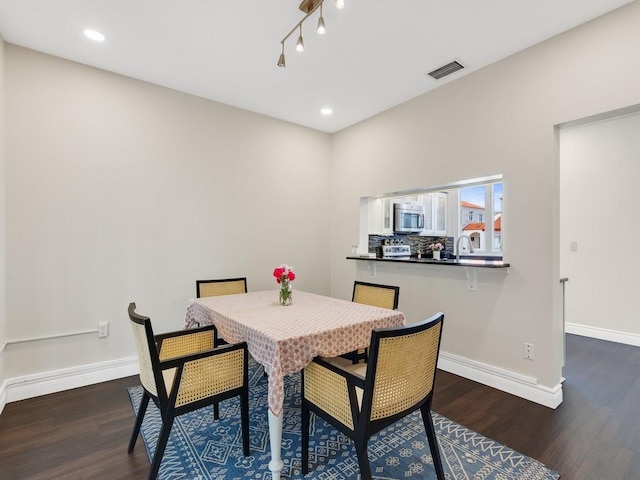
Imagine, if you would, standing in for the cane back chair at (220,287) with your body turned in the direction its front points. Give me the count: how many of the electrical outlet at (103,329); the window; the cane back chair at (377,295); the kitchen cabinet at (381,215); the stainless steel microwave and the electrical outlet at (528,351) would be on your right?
1

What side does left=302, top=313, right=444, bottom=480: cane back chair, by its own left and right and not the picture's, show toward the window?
right

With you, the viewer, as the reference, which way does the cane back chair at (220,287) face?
facing the viewer

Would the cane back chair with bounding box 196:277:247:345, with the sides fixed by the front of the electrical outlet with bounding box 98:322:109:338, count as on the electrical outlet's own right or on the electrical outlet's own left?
on the electrical outlet's own left

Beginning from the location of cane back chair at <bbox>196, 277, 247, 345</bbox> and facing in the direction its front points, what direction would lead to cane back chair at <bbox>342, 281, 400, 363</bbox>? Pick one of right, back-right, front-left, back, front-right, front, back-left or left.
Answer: front-left

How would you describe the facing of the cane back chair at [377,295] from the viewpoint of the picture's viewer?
facing the viewer and to the left of the viewer

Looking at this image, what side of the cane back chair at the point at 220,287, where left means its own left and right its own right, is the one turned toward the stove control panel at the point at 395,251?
left

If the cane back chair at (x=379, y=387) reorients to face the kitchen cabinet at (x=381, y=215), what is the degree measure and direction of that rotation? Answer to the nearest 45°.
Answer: approximately 45° to its right

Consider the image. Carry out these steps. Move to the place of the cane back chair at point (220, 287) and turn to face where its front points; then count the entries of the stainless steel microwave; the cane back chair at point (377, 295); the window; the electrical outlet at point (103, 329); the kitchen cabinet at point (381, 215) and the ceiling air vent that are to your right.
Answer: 1

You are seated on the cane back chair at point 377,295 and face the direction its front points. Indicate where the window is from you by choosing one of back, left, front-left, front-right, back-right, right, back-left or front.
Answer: back

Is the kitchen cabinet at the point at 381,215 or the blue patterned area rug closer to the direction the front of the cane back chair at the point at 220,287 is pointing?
the blue patterned area rug

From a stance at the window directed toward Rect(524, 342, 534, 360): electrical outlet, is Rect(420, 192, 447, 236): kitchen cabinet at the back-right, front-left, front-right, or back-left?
back-right

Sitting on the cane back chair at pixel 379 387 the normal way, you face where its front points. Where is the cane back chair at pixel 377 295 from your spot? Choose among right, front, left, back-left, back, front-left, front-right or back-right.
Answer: front-right

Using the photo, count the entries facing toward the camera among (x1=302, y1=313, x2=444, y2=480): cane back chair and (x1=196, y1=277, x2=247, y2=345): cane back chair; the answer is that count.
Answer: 1
